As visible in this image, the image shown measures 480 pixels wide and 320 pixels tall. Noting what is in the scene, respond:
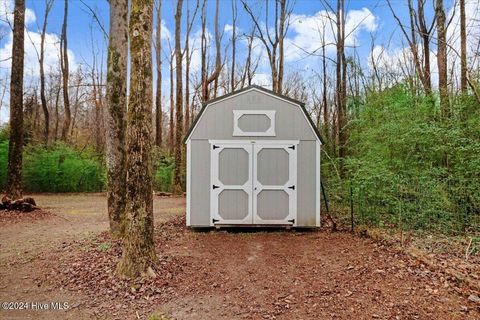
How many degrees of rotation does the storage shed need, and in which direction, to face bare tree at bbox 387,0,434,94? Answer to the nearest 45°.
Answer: approximately 135° to its left

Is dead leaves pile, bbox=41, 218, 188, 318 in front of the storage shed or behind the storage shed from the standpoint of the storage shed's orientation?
in front

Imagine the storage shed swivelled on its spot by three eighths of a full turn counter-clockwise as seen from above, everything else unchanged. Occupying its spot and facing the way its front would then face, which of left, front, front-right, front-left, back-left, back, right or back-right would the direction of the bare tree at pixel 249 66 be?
front-left

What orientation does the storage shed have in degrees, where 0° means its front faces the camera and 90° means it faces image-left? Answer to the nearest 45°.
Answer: approximately 0°

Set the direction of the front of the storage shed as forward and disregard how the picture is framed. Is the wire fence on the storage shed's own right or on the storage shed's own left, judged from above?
on the storage shed's own left

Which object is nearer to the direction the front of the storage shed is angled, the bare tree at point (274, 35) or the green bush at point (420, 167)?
the green bush

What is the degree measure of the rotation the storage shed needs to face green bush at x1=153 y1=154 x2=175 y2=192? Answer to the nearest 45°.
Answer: approximately 135° to its right

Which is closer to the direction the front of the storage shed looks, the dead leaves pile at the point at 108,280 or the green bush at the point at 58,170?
the dead leaves pile

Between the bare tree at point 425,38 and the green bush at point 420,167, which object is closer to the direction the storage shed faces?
the green bush

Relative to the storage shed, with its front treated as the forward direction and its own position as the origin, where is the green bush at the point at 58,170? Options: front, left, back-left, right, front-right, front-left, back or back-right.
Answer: back-right

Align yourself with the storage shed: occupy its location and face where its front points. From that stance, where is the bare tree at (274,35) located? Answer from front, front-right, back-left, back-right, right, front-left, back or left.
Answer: back

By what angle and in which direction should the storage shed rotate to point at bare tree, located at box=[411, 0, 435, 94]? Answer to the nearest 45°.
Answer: approximately 135° to its left
